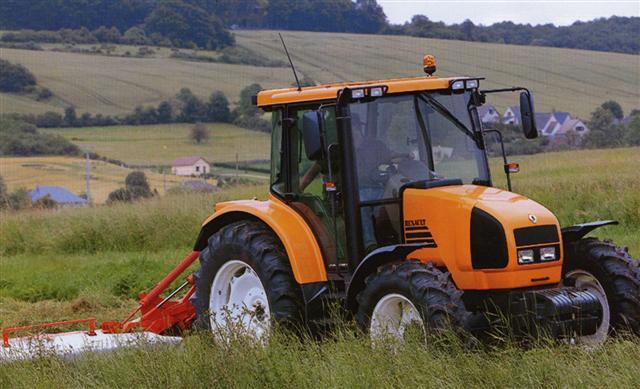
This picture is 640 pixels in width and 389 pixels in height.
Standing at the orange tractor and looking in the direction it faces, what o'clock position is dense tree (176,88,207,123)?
The dense tree is roughly at 7 o'clock from the orange tractor.

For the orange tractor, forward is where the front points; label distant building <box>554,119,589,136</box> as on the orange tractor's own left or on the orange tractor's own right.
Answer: on the orange tractor's own left

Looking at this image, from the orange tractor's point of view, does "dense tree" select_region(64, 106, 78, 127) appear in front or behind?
behind

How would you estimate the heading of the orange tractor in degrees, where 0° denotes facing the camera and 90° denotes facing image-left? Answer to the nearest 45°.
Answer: approximately 315°

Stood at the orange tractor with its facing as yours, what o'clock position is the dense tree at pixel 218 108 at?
The dense tree is roughly at 7 o'clock from the orange tractor.

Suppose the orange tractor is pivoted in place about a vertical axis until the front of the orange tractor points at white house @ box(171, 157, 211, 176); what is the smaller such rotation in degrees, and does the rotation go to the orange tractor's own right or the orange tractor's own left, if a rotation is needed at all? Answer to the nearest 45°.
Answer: approximately 135° to the orange tractor's own left

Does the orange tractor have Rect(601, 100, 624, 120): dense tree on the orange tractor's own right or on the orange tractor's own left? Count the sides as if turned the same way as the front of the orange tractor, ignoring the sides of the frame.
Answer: on the orange tractor's own left
